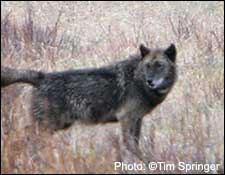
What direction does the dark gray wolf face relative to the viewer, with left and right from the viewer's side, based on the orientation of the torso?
facing to the right of the viewer
